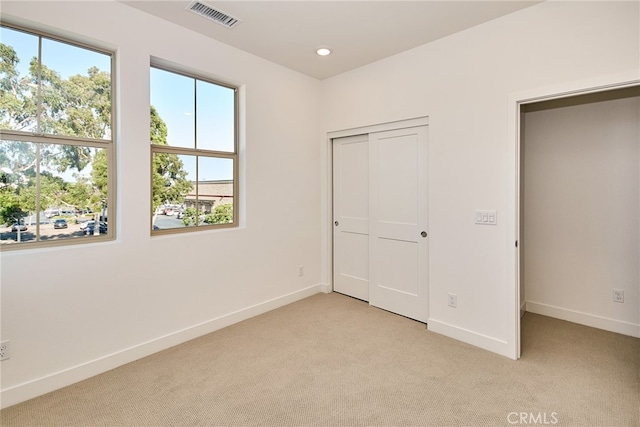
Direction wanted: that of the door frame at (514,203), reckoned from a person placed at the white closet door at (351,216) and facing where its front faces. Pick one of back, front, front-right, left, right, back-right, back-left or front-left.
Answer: left

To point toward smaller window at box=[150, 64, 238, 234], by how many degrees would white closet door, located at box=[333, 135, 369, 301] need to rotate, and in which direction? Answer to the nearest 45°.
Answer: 0° — it already faces it

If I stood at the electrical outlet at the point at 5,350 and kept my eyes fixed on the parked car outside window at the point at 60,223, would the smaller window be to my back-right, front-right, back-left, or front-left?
front-right

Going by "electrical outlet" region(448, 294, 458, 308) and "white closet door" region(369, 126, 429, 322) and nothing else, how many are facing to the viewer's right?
0

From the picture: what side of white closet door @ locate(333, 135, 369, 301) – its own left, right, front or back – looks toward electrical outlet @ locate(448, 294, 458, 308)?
left

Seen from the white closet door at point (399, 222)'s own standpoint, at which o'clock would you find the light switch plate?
The light switch plate is roughly at 9 o'clock from the white closet door.

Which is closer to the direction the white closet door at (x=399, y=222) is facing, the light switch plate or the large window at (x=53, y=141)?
the large window

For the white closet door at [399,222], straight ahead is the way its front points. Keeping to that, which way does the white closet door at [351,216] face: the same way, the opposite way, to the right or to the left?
the same way

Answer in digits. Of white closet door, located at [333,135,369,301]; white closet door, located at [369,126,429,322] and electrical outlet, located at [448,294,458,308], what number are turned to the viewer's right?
0

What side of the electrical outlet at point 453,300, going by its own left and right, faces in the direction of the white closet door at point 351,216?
right

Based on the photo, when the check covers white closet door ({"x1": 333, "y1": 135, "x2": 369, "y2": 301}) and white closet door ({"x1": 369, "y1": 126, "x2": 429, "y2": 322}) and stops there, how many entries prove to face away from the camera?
0

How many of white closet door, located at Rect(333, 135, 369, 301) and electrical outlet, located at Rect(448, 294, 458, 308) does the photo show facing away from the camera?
0

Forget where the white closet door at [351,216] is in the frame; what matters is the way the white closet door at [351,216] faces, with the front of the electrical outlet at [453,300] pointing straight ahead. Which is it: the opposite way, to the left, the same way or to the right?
the same way

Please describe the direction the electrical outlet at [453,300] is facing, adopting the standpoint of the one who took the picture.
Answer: facing the viewer and to the left of the viewer

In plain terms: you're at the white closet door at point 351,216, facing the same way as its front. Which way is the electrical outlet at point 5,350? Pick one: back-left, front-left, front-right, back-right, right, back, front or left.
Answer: front
